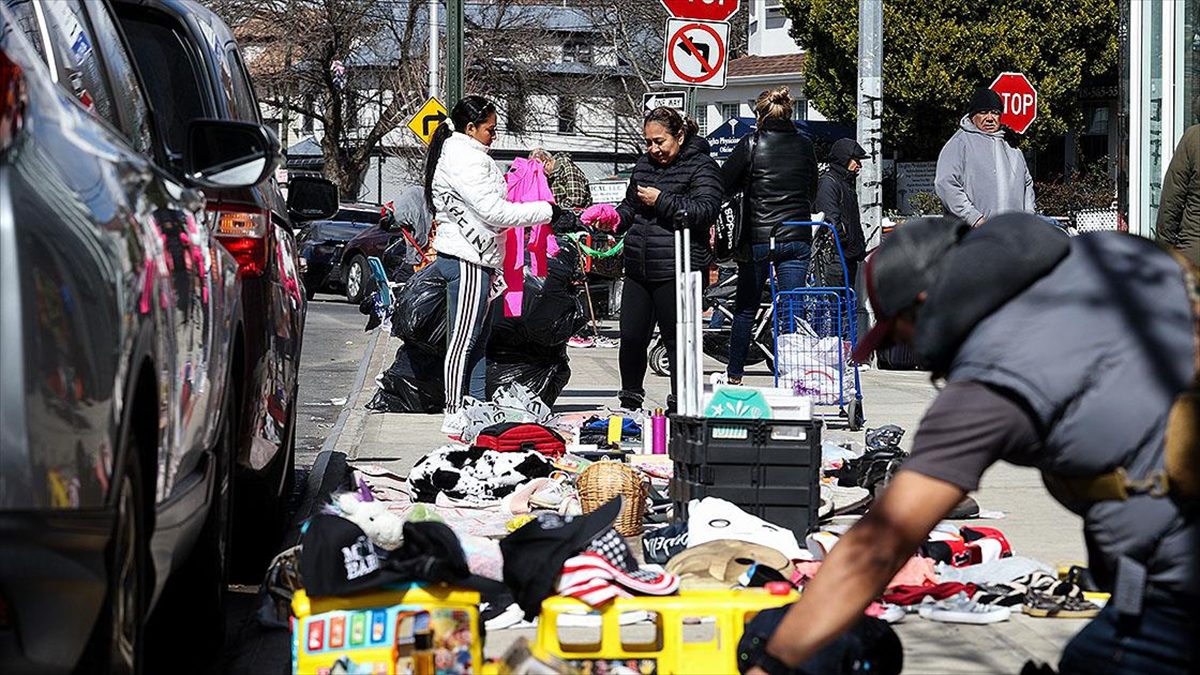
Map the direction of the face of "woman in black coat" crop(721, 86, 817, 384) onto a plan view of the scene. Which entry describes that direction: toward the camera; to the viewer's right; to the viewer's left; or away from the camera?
away from the camera

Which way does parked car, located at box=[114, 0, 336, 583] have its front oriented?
away from the camera

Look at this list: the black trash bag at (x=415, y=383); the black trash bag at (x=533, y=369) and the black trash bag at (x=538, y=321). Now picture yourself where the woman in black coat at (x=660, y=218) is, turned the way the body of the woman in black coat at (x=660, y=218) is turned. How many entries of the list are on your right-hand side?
3

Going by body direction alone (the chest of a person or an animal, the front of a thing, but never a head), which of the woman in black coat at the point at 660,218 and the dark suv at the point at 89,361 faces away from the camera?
the dark suv

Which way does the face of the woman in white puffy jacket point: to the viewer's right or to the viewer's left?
to the viewer's right

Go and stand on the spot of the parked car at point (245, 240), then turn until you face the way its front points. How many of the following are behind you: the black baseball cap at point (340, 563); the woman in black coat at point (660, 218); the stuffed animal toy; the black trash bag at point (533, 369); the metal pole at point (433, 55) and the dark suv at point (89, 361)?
3

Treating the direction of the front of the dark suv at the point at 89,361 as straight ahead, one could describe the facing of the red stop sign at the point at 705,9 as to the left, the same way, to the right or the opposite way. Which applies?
the opposite way

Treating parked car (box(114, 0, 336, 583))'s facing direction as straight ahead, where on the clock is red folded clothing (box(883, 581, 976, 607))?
The red folded clothing is roughly at 4 o'clock from the parked car.

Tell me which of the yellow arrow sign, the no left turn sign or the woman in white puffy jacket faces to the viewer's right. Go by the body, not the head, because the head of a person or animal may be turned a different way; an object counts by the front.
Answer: the woman in white puffy jacket

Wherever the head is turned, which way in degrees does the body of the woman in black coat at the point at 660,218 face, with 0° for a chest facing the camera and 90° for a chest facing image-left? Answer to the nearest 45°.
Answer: approximately 45°

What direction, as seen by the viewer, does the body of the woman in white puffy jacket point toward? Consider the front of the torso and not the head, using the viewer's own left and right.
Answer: facing to the right of the viewer

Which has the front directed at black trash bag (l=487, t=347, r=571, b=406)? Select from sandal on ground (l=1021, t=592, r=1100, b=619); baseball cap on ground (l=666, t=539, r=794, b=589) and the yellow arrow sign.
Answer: the yellow arrow sign

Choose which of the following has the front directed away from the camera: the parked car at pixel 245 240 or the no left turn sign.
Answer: the parked car
